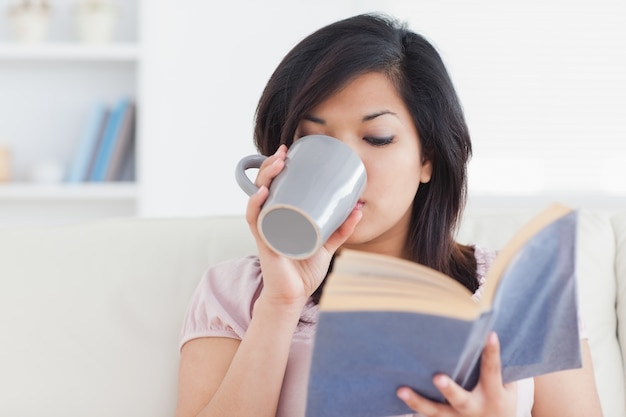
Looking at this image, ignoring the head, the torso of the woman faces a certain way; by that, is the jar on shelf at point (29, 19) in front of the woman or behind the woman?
behind

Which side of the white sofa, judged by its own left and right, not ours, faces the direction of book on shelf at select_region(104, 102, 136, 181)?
back

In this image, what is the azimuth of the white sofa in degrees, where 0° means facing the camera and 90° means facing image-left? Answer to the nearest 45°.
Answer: approximately 0°

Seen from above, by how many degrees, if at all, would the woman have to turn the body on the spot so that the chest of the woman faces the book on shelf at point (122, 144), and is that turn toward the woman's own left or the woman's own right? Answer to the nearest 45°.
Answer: approximately 135° to the woman's own right

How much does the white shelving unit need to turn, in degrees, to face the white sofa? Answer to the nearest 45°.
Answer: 0° — it already faces it

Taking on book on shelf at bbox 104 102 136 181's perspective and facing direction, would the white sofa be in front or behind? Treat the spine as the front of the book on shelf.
in front

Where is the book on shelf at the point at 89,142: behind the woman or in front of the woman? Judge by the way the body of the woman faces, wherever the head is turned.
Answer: behind

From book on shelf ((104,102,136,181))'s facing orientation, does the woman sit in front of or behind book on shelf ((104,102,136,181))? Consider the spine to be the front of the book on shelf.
in front

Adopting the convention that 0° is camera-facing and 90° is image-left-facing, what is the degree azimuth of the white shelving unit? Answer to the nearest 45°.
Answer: approximately 0°
